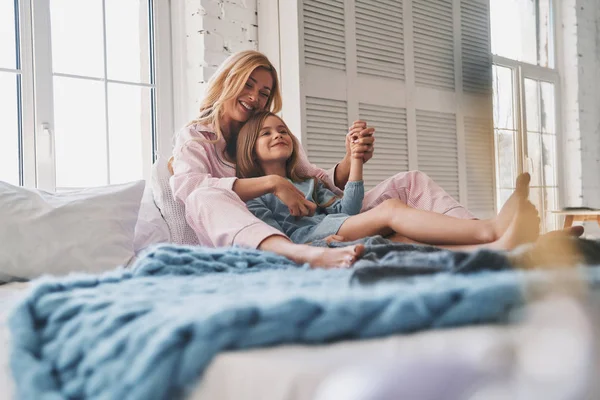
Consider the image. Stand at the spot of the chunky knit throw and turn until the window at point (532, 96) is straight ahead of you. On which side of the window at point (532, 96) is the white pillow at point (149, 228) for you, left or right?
left

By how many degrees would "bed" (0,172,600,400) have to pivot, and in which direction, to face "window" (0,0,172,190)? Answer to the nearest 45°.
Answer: approximately 135° to its left

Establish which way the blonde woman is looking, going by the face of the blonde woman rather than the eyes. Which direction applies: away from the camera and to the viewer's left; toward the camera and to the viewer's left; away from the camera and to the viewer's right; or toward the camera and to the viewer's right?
toward the camera and to the viewer's right

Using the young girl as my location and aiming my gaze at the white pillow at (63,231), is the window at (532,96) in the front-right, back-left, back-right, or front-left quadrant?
back-right

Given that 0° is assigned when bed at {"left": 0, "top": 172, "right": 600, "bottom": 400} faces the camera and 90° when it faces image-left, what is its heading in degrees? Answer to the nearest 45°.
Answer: approximately 270°

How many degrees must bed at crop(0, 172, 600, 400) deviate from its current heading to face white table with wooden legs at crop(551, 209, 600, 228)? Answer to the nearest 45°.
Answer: approximately 45° to its left

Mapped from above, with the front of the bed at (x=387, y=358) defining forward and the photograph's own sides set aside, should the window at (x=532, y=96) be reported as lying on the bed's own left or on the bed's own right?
on the bed's own left

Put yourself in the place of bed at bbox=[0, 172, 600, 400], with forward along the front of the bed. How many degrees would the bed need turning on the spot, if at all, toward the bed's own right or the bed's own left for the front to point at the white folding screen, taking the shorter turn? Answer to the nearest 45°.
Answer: approximately 90° to the bed's own left
